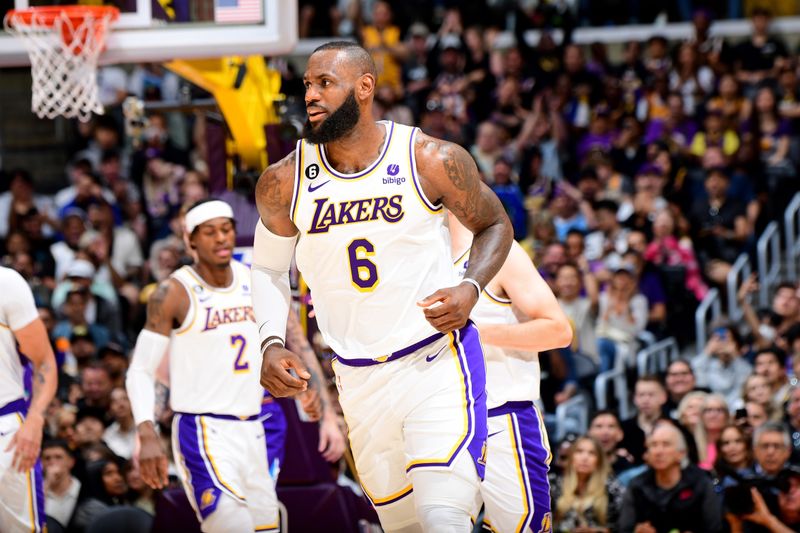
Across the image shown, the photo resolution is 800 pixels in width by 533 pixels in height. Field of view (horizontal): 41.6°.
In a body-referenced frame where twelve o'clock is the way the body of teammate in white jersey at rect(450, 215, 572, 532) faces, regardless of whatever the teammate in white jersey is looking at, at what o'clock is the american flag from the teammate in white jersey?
The american flag is roughly at 3 o'clock from the teammate in white jersey.

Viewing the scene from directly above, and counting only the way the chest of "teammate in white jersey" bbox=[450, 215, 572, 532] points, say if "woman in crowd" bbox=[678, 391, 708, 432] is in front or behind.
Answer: behind

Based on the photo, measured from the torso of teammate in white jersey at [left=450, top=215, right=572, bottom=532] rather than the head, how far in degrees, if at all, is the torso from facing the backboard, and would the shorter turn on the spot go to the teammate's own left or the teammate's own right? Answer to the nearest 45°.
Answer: approximately 90° to the teammate's own right

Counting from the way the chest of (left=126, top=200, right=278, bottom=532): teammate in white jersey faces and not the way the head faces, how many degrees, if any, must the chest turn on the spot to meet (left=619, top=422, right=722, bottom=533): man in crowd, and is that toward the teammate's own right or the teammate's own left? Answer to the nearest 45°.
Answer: approximately 45° to the teammate's own left

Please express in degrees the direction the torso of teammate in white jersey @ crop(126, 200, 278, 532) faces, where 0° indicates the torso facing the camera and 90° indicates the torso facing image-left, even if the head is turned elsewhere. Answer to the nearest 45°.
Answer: approximately 315°

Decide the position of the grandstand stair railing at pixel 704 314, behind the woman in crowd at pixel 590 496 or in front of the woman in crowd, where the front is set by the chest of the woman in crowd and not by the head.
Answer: behind
